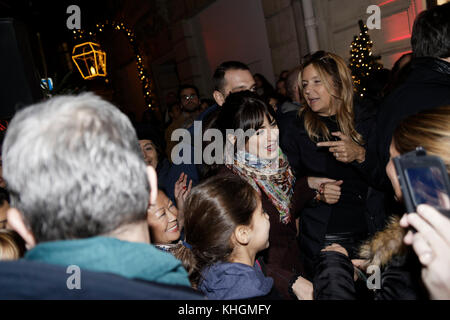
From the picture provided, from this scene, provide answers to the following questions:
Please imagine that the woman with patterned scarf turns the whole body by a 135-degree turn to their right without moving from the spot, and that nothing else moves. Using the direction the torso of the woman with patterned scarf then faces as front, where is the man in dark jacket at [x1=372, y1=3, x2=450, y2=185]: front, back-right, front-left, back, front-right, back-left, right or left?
back

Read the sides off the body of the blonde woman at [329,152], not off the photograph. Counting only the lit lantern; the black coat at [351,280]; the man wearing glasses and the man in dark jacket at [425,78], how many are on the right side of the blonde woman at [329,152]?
2

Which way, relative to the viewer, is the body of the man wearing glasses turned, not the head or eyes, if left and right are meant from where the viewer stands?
facing the viewer

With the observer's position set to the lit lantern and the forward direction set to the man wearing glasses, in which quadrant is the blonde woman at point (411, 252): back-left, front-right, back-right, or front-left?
front-right

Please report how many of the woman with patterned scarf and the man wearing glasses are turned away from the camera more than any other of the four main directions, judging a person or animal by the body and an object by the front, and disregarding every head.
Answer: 0

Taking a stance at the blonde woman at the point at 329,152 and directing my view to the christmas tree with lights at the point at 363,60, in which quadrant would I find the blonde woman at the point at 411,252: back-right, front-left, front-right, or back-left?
back-right

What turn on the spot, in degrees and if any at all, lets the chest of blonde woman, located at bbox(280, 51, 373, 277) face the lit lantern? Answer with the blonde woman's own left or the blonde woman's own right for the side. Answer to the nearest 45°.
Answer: approximately 90° to the blonde woman's own right

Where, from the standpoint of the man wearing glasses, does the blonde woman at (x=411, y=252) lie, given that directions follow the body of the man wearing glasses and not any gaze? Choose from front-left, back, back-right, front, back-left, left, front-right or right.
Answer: front

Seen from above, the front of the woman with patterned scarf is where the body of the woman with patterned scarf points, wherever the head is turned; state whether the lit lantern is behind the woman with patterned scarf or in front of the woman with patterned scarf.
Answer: behind

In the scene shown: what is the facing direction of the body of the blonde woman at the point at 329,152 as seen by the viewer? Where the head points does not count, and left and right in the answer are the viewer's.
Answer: facing the viewer and to the left of the viewer

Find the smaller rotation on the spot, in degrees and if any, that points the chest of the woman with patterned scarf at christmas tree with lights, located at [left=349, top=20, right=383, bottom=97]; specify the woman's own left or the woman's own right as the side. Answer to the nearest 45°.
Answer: approximately 90° to the woman's own left

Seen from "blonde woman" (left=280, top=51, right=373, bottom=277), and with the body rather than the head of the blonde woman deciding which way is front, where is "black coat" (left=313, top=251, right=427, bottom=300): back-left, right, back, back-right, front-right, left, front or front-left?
front-left

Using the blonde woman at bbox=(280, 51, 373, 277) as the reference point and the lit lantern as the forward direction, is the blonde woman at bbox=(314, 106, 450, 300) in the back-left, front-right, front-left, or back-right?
back-left
